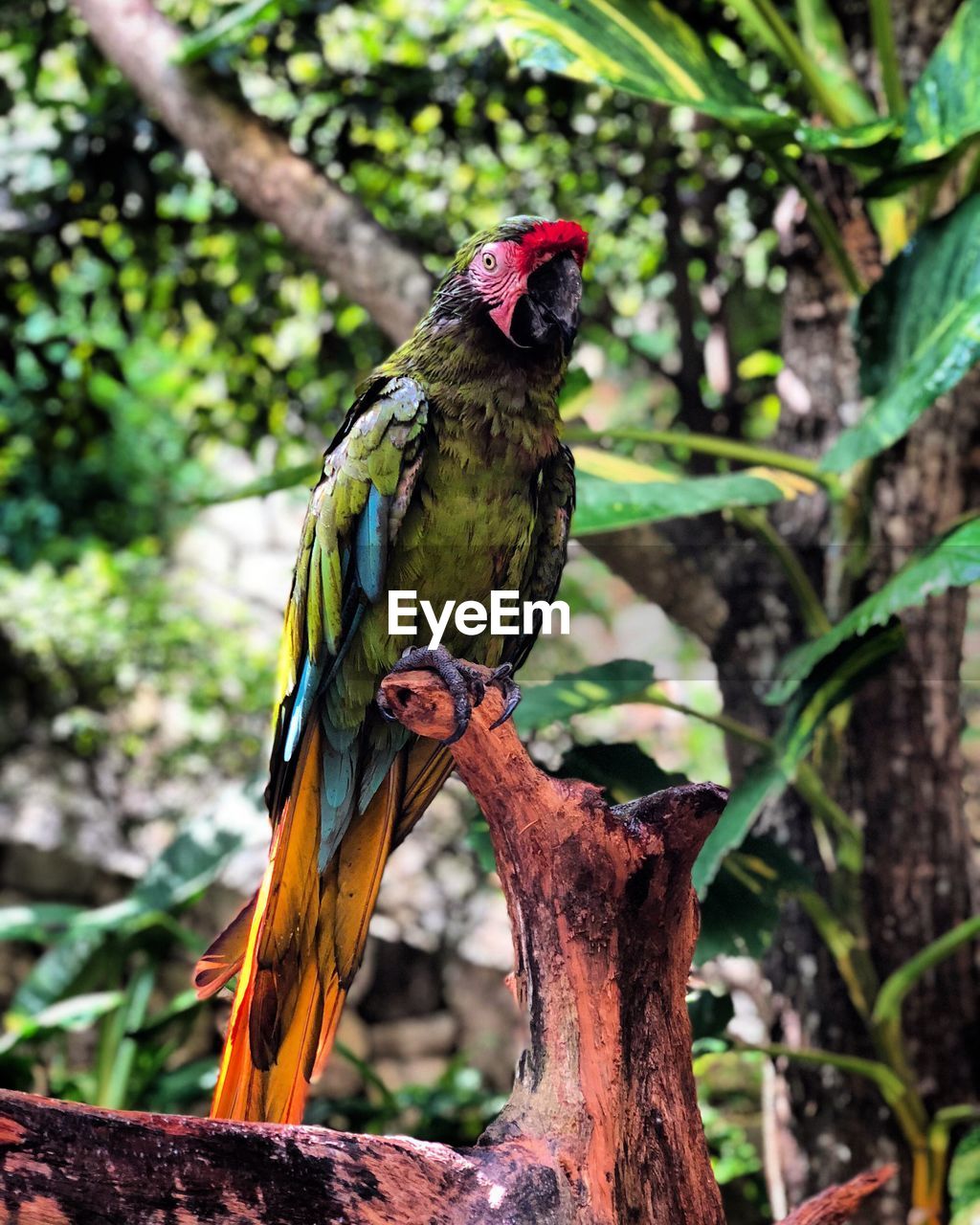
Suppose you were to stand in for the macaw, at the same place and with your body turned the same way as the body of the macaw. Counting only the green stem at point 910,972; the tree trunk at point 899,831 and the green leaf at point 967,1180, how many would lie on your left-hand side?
3

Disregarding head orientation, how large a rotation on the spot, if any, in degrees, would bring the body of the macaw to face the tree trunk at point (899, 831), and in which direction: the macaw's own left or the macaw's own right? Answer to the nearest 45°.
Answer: approximately 90° to the macaw's own left

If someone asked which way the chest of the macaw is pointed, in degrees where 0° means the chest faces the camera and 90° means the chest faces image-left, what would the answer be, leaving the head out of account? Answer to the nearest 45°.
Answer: approximately 315°
